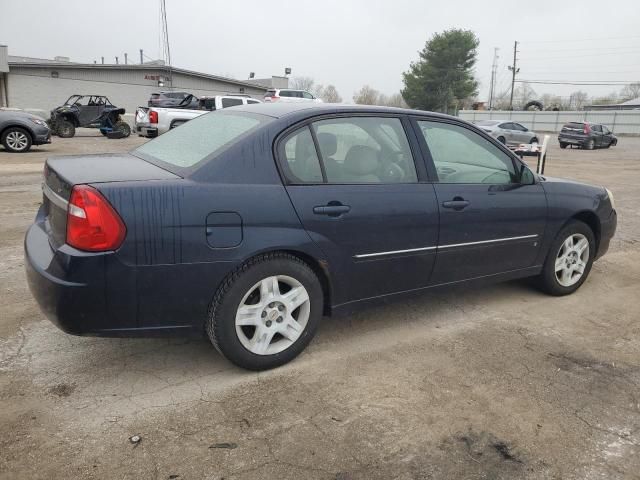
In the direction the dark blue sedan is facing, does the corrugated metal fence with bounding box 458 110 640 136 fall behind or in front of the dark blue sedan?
in front

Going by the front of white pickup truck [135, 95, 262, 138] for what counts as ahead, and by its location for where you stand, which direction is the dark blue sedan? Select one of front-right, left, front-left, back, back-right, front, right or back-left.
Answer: back-right

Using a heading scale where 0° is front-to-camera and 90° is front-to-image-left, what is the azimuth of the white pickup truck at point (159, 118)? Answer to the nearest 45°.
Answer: approximately 225°

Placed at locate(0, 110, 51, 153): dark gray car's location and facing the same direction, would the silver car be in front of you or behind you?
in front

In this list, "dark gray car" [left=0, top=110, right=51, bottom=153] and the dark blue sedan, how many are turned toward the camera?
0

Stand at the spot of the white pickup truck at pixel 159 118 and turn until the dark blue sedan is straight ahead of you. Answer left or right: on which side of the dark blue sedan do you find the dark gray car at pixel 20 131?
right

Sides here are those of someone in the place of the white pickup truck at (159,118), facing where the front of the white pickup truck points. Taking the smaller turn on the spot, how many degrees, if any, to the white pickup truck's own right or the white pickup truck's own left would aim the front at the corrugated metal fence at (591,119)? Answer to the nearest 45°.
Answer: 0° — it already faces it

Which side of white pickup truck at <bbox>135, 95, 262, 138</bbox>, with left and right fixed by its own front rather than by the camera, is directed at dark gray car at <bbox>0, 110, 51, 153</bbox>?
back

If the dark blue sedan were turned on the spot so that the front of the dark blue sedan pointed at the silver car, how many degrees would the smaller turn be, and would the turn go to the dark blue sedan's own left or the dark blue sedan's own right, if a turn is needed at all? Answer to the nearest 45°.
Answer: approximately 45° to the dark blue sedan's own left

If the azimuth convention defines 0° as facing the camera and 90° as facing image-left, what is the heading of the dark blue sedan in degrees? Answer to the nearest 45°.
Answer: approximately 225°

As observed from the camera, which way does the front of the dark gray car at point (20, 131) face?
facing to the right of the viewer

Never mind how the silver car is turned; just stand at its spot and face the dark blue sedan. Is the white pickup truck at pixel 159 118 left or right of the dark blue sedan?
right
